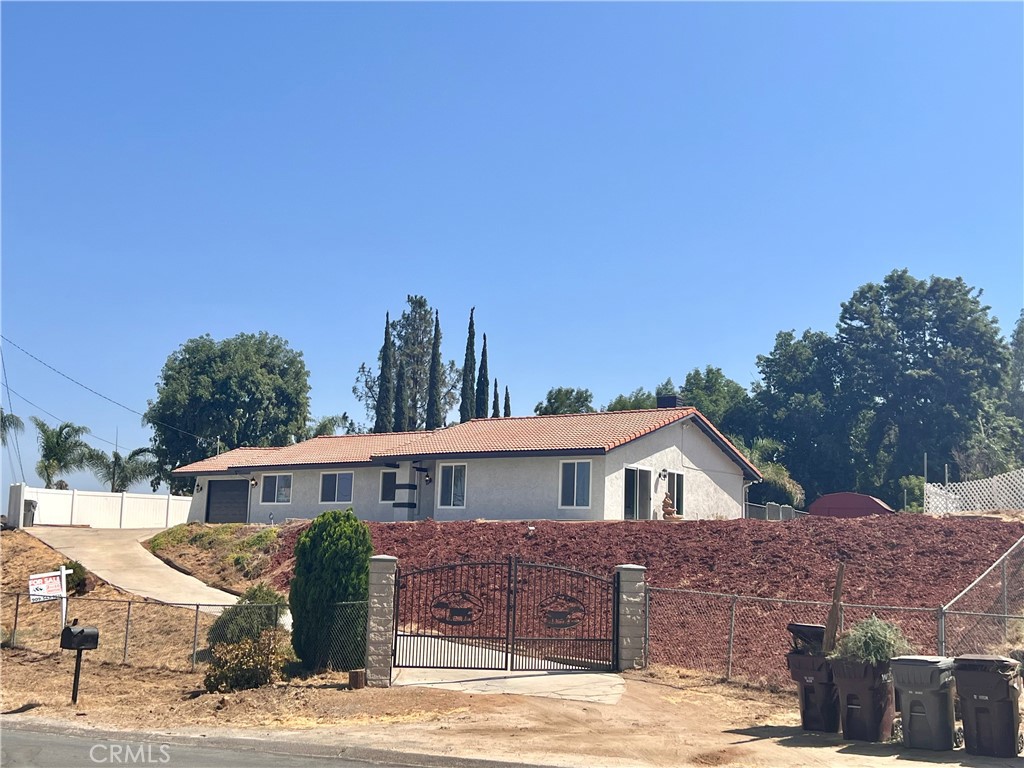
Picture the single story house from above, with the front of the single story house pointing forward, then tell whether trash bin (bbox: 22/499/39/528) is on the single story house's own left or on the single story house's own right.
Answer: on the single story house's own right

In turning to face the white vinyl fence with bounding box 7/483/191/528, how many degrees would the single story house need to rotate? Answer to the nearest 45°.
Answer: approximately 90° to its right

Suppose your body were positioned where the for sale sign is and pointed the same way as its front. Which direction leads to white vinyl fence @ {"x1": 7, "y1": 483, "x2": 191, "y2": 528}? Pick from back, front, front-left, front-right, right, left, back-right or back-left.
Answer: back

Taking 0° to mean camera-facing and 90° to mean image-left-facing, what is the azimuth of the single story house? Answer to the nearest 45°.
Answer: approximately 45°

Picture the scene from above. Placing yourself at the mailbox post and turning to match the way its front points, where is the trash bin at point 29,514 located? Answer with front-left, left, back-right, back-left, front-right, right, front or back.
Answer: back-right

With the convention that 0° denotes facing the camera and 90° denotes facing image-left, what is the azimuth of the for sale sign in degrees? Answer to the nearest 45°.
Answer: approximately 0°

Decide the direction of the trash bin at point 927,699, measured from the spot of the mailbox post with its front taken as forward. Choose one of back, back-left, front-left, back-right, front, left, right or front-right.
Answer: left

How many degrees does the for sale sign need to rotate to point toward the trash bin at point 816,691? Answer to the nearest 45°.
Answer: approximately 45° to its left

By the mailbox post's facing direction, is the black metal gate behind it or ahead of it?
behind

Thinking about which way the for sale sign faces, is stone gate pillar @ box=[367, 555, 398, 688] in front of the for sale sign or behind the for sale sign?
in front

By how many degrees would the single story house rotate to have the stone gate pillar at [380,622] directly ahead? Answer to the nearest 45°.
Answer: approximately 45° to its left

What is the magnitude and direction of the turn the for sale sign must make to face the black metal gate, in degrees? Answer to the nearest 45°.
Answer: approximately 45° to its left

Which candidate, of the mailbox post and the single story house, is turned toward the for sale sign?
the single story house

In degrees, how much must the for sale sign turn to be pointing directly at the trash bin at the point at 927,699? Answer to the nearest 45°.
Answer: approximately 45° to its left

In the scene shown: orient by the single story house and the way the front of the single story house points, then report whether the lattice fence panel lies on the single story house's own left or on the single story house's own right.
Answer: on the single story house's own left
